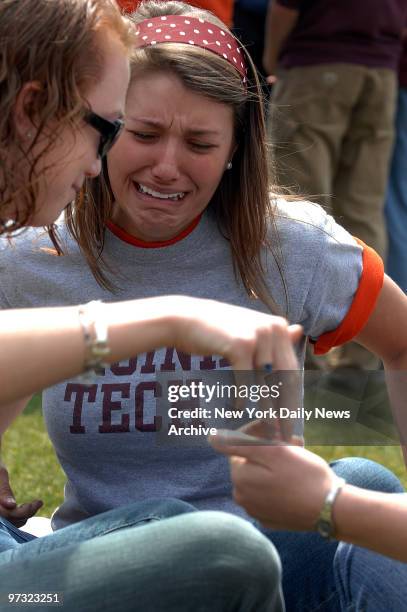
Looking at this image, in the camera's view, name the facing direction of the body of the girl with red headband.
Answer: toward the camera
